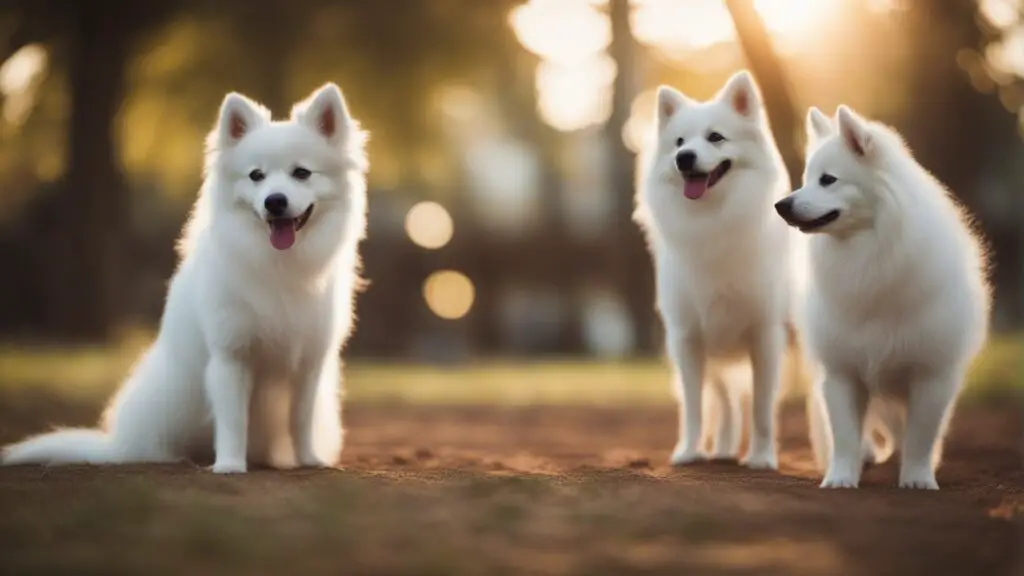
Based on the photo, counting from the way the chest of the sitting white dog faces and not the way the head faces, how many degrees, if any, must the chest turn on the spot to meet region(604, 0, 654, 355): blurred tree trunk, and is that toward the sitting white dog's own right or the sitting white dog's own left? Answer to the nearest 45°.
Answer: approximately 90° to the sitting white dog's own left

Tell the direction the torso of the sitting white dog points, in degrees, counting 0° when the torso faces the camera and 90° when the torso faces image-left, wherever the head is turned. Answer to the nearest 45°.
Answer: approximately 315°

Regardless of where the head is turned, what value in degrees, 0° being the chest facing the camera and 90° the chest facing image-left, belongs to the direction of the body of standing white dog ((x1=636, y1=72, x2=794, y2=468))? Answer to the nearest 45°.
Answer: approximately 0°

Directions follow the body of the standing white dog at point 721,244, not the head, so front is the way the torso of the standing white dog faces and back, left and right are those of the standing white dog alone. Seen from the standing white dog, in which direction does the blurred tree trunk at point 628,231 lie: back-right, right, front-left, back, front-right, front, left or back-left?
back

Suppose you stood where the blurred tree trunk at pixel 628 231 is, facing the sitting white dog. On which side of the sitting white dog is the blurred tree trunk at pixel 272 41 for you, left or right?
right
